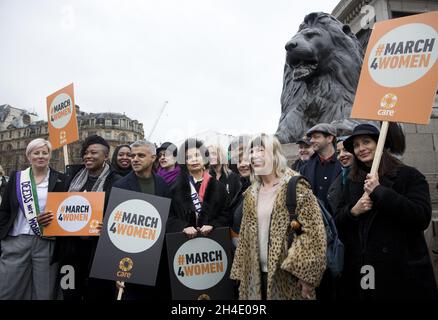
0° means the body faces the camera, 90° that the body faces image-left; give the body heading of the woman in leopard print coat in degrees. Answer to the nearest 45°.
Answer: approximately 45°

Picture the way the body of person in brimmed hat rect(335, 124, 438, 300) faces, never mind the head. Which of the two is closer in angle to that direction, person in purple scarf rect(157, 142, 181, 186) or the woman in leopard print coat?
the woman in leopard print coat

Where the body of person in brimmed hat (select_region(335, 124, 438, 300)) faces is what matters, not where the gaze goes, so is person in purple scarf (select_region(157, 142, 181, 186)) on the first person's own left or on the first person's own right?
on the first person's own right

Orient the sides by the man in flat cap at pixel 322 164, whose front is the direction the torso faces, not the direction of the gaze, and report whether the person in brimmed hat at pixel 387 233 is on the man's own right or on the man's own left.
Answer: on the man's own left

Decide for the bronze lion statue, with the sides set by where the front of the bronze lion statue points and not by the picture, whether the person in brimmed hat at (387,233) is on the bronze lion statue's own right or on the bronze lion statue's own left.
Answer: on the bronze lion statue's own left

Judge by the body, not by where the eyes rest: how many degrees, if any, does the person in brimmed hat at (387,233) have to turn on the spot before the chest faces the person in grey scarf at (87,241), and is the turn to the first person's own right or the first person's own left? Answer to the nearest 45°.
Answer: approximately 45° to the first person's own right

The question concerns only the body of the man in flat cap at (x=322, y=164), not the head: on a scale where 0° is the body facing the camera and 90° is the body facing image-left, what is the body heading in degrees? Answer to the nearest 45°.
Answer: approximately 45°

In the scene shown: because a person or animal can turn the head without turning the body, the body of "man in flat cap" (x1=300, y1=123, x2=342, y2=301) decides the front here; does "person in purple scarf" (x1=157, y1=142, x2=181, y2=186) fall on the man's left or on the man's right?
on the man's right

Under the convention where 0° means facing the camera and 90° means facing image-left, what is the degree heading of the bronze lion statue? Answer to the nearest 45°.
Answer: approximately 45°
